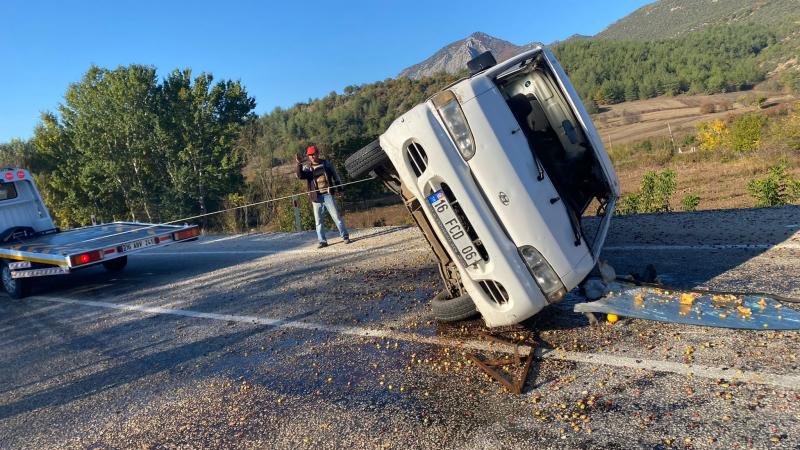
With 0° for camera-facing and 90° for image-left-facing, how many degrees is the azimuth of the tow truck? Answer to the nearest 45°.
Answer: approximately 135°

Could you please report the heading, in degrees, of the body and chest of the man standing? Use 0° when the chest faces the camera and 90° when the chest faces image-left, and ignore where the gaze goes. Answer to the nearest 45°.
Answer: approximately 0°

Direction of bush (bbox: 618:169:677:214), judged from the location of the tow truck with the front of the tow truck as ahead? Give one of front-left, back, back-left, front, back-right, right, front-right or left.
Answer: back-right

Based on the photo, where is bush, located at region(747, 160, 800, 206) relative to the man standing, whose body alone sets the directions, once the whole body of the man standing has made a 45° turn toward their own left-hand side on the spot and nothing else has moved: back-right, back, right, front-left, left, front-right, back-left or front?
front-left

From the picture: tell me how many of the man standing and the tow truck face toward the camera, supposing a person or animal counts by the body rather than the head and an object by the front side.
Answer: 1

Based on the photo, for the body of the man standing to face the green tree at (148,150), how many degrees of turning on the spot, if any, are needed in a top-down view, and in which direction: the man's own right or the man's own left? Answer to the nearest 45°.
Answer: approximately 180°

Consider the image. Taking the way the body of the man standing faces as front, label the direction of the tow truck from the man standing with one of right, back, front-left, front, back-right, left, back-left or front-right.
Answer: right

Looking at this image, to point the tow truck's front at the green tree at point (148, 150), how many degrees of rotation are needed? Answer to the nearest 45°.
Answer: approximately 45° to its right

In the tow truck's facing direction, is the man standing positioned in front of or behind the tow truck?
behind
